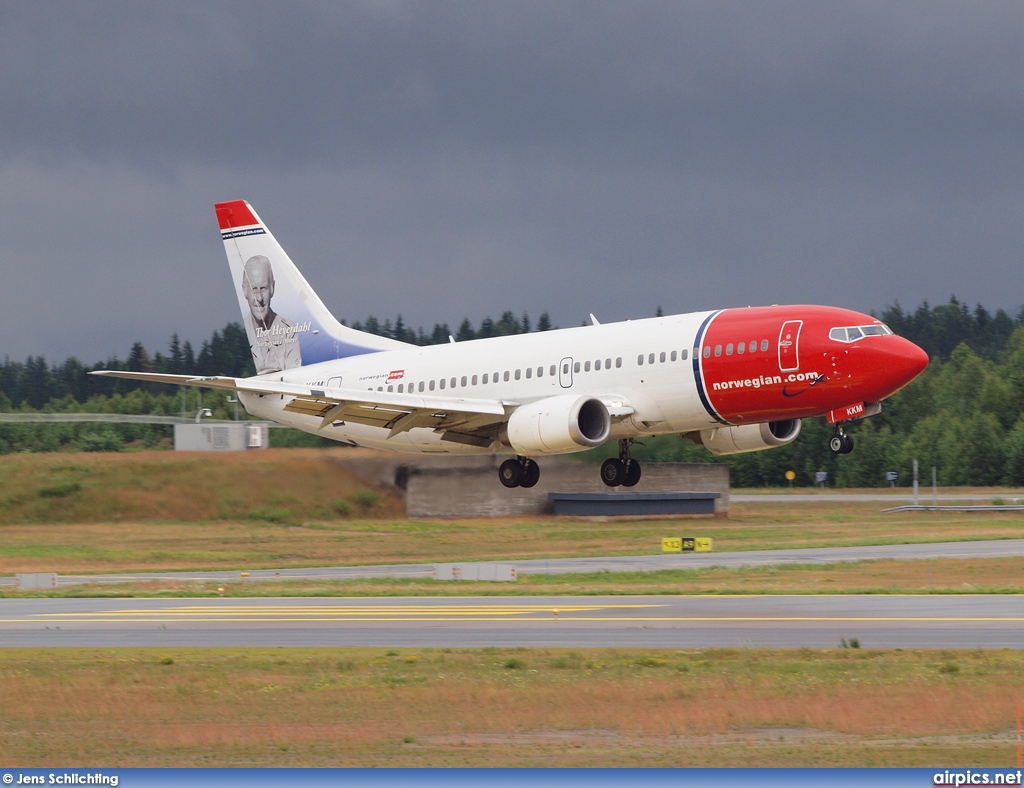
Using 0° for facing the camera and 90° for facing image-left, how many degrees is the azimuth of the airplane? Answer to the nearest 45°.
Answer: approximately 315°

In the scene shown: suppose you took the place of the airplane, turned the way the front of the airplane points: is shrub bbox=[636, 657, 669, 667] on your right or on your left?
on your right
